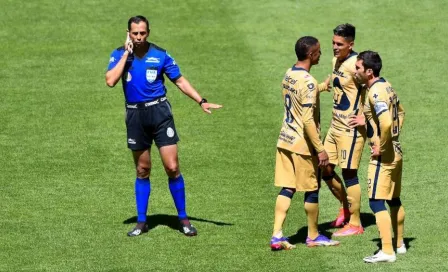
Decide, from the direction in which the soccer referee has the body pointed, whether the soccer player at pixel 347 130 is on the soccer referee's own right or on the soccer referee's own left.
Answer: on the soccer referee's own left

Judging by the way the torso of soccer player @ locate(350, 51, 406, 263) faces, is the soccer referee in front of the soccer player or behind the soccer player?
in front

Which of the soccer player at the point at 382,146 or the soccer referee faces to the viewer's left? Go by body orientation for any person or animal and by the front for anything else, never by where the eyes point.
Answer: the soccer player

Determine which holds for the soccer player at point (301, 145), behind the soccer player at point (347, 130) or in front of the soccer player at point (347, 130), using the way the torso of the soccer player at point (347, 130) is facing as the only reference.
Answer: in front

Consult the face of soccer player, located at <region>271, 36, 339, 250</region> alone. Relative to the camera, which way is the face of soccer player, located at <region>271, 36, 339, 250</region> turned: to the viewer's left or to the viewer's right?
to the viewer's right

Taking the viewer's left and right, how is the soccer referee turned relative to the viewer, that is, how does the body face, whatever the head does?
facing the viewer

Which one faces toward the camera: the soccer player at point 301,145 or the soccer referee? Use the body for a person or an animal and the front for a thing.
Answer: the soccer referee

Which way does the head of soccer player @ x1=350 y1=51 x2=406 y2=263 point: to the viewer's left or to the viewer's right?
to the viewer's left

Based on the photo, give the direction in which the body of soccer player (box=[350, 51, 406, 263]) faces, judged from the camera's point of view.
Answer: to the viewer's left
